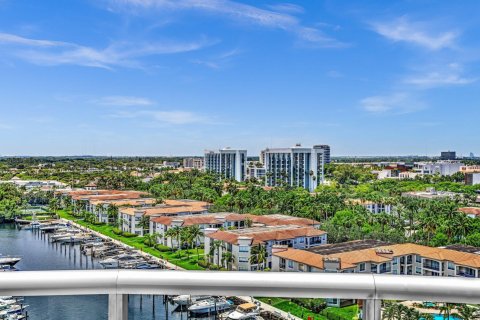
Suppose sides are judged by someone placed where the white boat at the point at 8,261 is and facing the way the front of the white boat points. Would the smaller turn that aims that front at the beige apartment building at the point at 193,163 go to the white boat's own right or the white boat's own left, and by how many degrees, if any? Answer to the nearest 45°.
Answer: approximately 45° to the white boat's own left

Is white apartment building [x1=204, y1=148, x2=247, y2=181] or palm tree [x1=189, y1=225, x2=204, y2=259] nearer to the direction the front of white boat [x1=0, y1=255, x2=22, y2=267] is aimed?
the palm tree

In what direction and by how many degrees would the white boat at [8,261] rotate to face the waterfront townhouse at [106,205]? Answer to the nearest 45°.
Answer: approximately 45° to its left

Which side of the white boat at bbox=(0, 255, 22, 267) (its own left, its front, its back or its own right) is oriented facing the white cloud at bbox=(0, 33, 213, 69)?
left

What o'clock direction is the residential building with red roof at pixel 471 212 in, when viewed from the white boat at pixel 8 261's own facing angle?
The residential building with red roof is roughly at 12 o'clock from the white boat.

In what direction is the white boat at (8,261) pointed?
to the viewer's right
